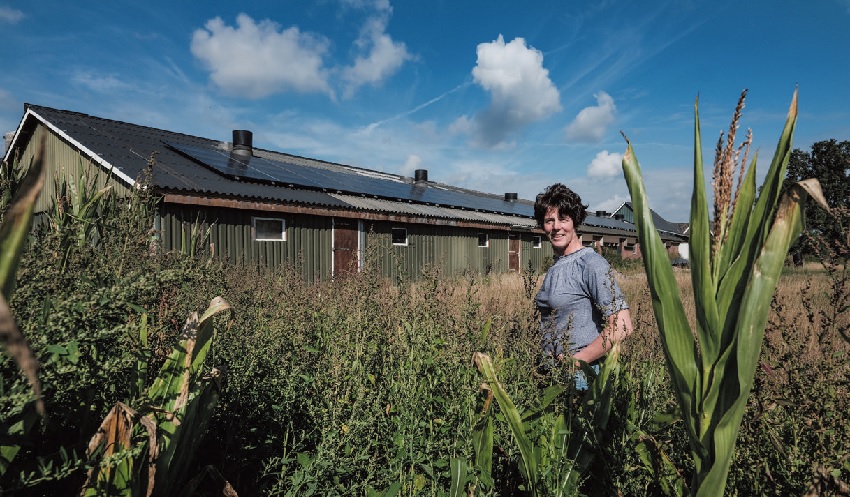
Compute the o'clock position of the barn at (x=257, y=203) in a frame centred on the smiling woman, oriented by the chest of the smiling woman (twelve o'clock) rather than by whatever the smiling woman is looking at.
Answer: The barn is roughly at 3 o'clock from the smiling woman.

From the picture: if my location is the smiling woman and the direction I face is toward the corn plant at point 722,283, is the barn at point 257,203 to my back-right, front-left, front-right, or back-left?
back-right

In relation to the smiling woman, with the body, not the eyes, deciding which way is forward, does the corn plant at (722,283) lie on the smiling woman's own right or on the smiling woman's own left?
on the smiling woman's own left

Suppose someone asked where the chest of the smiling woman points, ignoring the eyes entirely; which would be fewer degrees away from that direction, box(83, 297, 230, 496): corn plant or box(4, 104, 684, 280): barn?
the corn plant

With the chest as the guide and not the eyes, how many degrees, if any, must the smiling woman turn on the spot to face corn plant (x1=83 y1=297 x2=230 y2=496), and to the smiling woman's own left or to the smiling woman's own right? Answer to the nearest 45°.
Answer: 0° — they already face it

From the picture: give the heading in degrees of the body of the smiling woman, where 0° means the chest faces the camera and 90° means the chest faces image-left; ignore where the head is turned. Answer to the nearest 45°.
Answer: approximately 45°
